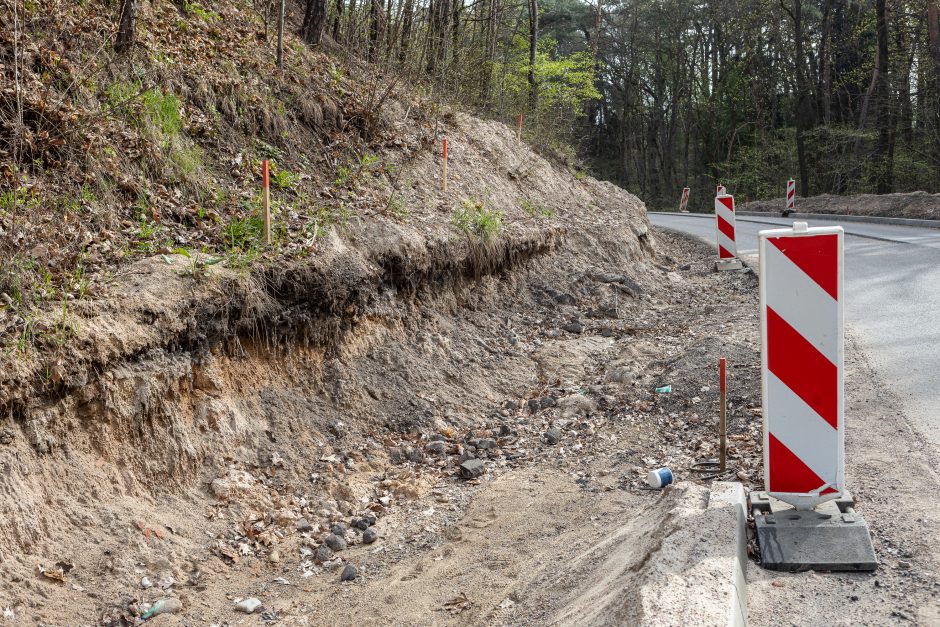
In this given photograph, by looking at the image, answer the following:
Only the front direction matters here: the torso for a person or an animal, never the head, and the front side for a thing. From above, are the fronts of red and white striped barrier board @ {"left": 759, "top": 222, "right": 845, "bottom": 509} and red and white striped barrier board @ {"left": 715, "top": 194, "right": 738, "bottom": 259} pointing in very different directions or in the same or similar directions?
same or similar directions

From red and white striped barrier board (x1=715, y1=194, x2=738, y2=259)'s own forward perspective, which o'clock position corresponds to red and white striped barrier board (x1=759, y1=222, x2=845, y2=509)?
red and white striped barrier board (x1=759, y1=222, x2=845, y2=509) is roughly at 12 o'clock from red and white striped barrier board (x1=715, y1=194, x2=738, y2=259).

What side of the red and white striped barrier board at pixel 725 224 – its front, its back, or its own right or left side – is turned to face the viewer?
front

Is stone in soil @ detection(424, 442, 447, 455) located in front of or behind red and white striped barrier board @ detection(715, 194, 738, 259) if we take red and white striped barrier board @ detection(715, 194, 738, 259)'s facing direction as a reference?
in front

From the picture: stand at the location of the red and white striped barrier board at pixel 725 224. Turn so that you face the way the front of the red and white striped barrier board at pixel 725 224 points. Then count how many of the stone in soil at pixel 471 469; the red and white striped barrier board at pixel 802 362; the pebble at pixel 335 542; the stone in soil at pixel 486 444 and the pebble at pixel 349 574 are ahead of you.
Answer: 5

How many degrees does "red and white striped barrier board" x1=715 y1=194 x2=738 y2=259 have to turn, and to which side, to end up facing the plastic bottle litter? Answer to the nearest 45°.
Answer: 0° — it already faces it

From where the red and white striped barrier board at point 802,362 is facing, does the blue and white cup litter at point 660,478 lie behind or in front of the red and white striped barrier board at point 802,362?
behind

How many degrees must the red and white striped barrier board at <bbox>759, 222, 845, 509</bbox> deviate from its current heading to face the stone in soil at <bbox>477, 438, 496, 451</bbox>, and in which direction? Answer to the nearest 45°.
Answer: approximately 135° to its right

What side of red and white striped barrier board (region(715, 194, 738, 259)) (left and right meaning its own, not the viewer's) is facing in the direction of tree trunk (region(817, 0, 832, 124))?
back

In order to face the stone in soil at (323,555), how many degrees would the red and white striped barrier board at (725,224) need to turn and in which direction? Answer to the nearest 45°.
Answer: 0° — it already faces it

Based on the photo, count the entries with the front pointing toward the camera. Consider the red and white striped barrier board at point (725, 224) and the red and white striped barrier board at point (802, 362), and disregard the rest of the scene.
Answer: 2

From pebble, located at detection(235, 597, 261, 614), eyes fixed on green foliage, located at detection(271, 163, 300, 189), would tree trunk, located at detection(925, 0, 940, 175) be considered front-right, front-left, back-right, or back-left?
front-right
